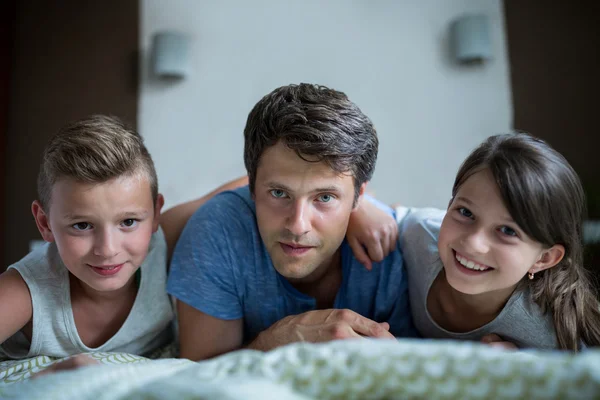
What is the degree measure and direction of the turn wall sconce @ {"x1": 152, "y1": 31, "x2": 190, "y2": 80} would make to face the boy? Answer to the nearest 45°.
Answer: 0° — it already faces them

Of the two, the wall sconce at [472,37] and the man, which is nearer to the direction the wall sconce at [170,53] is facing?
the man

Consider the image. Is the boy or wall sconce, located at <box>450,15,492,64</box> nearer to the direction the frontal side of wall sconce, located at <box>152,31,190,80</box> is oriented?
the boy

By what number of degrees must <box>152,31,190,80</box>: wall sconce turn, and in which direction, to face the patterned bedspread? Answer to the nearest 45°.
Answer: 0° — it already faces it

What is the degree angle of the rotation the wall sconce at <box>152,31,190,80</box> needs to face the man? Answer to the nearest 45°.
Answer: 0° — it already faces them

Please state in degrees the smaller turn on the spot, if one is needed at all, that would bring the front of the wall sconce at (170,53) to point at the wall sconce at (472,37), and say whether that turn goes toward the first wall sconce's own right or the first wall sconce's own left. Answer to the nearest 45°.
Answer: approximately 90° to the first wall sconce's own left

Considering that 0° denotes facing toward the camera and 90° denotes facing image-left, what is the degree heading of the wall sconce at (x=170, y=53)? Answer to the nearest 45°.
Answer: approximately 0°
